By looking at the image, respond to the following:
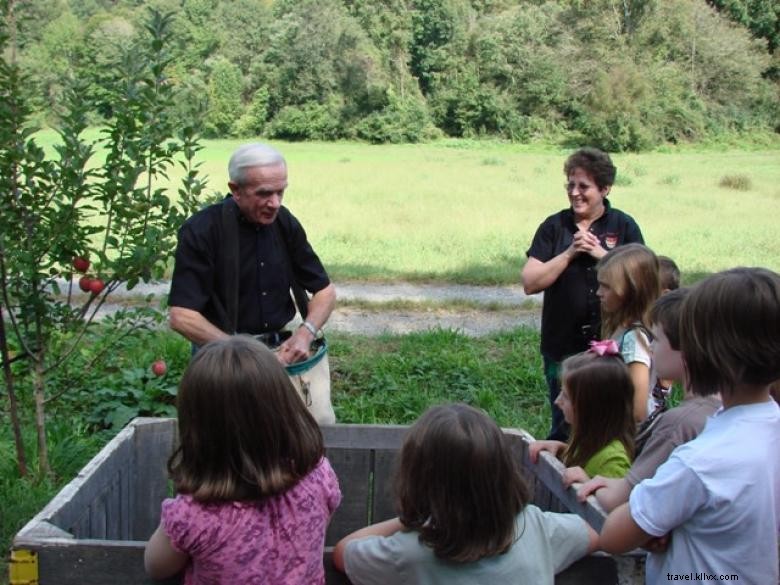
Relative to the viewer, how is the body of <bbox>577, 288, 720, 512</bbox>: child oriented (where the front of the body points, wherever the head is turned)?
to the viewer's left

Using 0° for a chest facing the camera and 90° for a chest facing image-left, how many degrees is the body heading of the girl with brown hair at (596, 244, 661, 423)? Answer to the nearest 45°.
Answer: approximately 90°

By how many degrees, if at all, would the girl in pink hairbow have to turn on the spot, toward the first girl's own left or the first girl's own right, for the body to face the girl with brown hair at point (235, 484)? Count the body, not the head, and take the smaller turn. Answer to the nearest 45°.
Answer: approximately 45° to the first girl's own left

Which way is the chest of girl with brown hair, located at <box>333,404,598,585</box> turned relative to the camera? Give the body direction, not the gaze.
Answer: away from the camera

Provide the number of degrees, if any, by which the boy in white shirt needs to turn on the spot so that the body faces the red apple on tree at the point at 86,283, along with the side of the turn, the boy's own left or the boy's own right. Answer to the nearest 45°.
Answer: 0° — they already face it

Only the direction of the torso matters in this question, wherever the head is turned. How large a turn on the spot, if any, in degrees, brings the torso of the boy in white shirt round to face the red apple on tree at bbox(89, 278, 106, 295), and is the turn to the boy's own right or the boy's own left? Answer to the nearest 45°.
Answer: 0° — they already face it

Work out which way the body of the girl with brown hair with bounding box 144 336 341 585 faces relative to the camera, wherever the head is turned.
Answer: away from the camera

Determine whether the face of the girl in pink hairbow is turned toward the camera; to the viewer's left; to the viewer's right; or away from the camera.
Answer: to the viewer's left

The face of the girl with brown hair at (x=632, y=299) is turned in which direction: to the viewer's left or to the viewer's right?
to the viewer's left

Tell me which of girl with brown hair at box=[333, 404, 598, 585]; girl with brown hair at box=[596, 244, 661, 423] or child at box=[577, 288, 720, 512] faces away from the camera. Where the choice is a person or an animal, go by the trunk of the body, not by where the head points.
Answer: girl with brown hair at box=[333, 404, 598, 585]

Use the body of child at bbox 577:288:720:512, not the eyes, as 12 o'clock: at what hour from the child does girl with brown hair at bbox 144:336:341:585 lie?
The girl with brown hair is roughly at 11 o'clock from the child.

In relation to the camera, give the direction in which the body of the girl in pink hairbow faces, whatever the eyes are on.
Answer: to the viewer's left

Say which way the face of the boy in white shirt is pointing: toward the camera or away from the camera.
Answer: away from the camera
